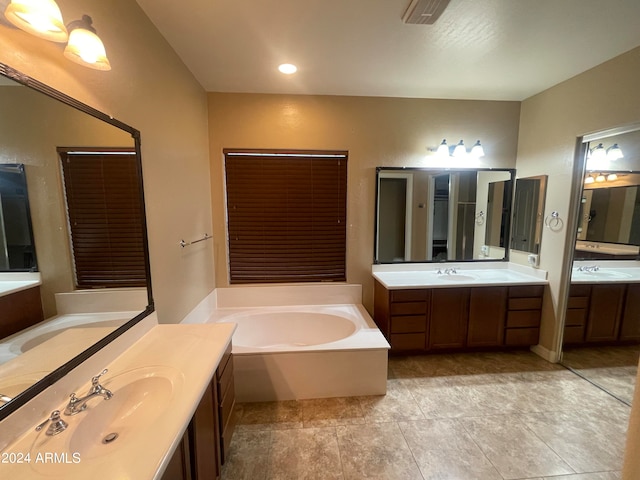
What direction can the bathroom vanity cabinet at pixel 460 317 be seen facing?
toward the camera

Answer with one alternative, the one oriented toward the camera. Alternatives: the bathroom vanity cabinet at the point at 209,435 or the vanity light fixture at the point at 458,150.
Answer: the vanity light fixture

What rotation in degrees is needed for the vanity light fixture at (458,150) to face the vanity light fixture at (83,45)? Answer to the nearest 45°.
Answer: approximately 45° to its right

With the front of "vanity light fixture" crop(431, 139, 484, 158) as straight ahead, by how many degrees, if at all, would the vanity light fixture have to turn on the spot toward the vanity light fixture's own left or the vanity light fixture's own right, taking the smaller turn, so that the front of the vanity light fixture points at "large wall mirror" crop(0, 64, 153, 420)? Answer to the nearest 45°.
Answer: approximately 45° to the vanity light fixture's own right

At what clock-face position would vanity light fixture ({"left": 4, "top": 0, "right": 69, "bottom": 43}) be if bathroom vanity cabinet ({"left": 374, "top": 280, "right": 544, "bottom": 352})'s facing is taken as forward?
The vanity light fixture is roughly at 1 o'clock from the bathroom vanity cabinet.

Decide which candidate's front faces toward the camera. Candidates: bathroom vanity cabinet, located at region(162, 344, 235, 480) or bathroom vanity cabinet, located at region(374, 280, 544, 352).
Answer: bathroom vanity cabinet, located at region(374, 280, 544, 352)

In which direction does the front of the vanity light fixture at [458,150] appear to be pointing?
toward the camera

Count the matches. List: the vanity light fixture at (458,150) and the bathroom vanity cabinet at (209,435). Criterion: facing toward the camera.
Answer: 1

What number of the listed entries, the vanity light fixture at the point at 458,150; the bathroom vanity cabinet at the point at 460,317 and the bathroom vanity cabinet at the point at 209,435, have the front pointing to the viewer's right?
1

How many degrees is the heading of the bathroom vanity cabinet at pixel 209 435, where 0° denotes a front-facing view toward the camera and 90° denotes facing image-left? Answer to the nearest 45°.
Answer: approximately 270°

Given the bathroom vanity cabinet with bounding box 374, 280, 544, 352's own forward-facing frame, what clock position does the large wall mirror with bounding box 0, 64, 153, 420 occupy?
The large wall mirror is roughly at 1 o'clock from the bathroom vanity cabinet.

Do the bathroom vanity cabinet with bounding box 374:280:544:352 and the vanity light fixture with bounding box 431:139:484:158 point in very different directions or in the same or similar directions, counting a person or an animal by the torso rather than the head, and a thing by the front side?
same or similar directions
